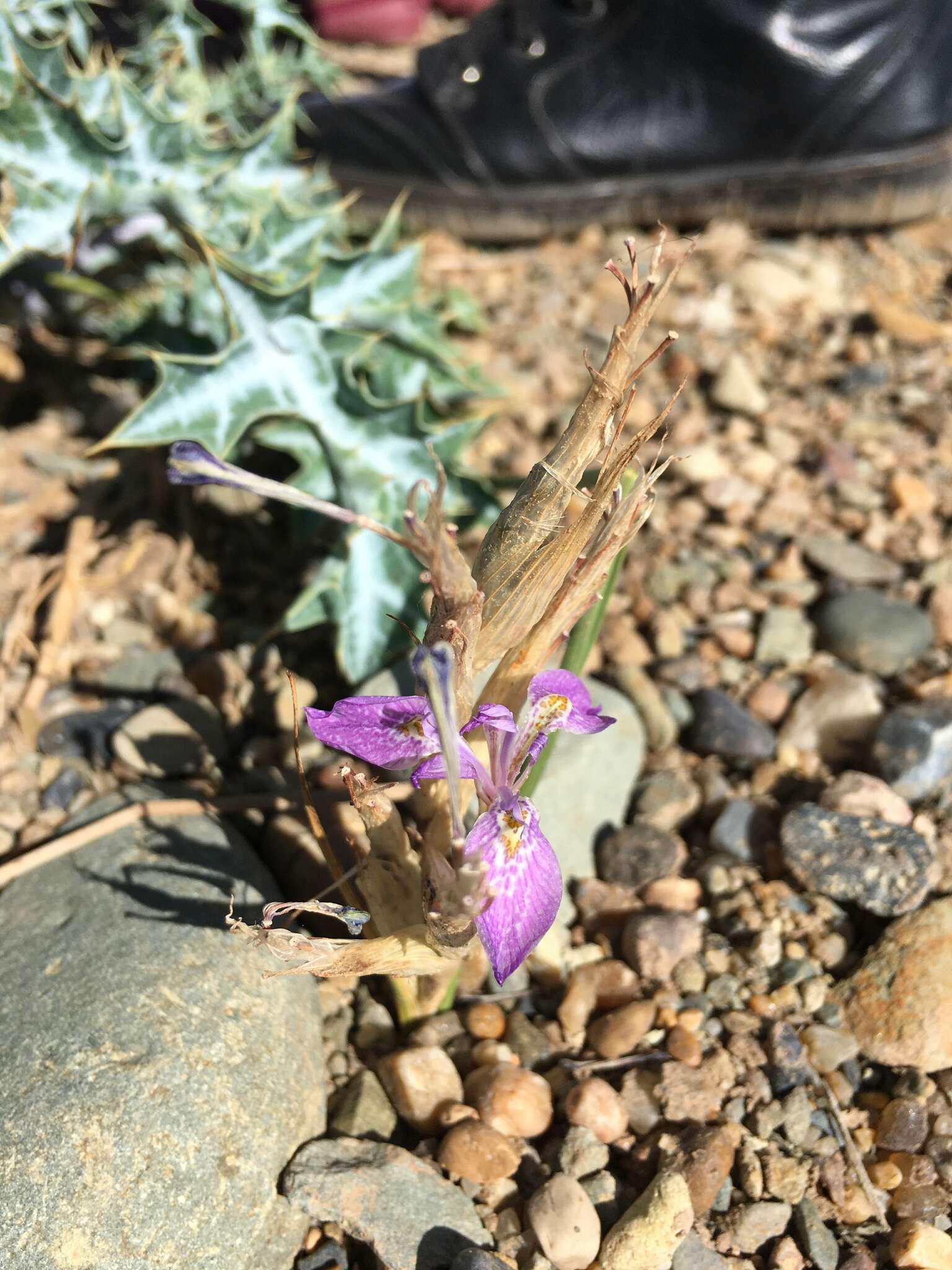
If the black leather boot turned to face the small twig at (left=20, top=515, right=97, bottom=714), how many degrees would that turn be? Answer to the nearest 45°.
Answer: approximately 45° to its left

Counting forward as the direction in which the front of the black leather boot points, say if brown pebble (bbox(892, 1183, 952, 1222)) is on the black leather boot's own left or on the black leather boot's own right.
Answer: on the black leather boot's own left

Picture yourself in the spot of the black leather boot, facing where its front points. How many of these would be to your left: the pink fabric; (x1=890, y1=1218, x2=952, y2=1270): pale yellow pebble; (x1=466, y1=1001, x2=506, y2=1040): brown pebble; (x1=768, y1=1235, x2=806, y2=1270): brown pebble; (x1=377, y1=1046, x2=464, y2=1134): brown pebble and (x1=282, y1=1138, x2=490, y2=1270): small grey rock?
5

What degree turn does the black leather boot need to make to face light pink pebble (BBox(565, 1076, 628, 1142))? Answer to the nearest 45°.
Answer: approximately 90° to its left

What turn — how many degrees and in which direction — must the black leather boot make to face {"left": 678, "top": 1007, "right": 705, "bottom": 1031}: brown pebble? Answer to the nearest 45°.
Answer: approximately 90° to its left

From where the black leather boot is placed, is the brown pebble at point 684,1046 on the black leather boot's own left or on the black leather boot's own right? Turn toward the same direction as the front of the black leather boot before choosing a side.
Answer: on the black leather boot's own left

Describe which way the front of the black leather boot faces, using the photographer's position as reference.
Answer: facing to the left of the viewer

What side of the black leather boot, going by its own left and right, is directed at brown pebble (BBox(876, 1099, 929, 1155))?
left

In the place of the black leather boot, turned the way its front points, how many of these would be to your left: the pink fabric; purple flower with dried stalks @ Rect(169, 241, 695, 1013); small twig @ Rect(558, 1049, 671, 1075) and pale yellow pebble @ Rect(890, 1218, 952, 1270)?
3

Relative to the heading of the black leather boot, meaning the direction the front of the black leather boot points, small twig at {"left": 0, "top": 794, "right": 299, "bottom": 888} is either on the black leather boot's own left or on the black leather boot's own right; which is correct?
on the black leather boot's own left

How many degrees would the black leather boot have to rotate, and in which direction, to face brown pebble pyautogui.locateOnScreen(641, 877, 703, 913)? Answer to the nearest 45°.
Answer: approximately 90° to its left

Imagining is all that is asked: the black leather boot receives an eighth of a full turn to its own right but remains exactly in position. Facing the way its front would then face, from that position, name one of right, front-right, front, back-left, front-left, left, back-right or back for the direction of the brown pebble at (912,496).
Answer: back

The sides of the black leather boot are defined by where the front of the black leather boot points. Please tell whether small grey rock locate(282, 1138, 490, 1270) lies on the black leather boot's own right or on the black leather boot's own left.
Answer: on the black leather boot's own left

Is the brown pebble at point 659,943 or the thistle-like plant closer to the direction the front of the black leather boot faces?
the thistle-like plant
